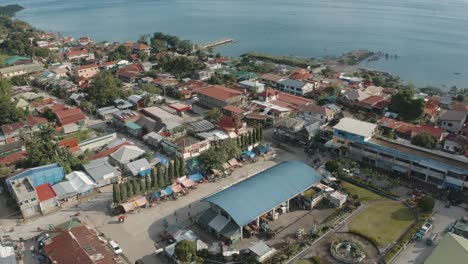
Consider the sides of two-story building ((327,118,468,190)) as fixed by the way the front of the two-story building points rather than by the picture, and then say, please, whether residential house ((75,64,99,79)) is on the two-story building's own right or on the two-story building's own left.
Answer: on the two-story building's own right

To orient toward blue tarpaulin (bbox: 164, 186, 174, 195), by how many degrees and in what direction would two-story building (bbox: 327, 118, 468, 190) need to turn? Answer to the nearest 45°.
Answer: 0° — it already faces it

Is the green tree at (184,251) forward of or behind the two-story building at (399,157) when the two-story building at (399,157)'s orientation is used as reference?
forward

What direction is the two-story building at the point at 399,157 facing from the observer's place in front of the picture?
facing the viewer and to the left of the viewer

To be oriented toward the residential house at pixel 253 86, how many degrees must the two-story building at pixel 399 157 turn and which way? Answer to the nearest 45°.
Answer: approximately 90° to its right

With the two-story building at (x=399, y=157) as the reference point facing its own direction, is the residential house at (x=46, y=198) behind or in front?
in front
